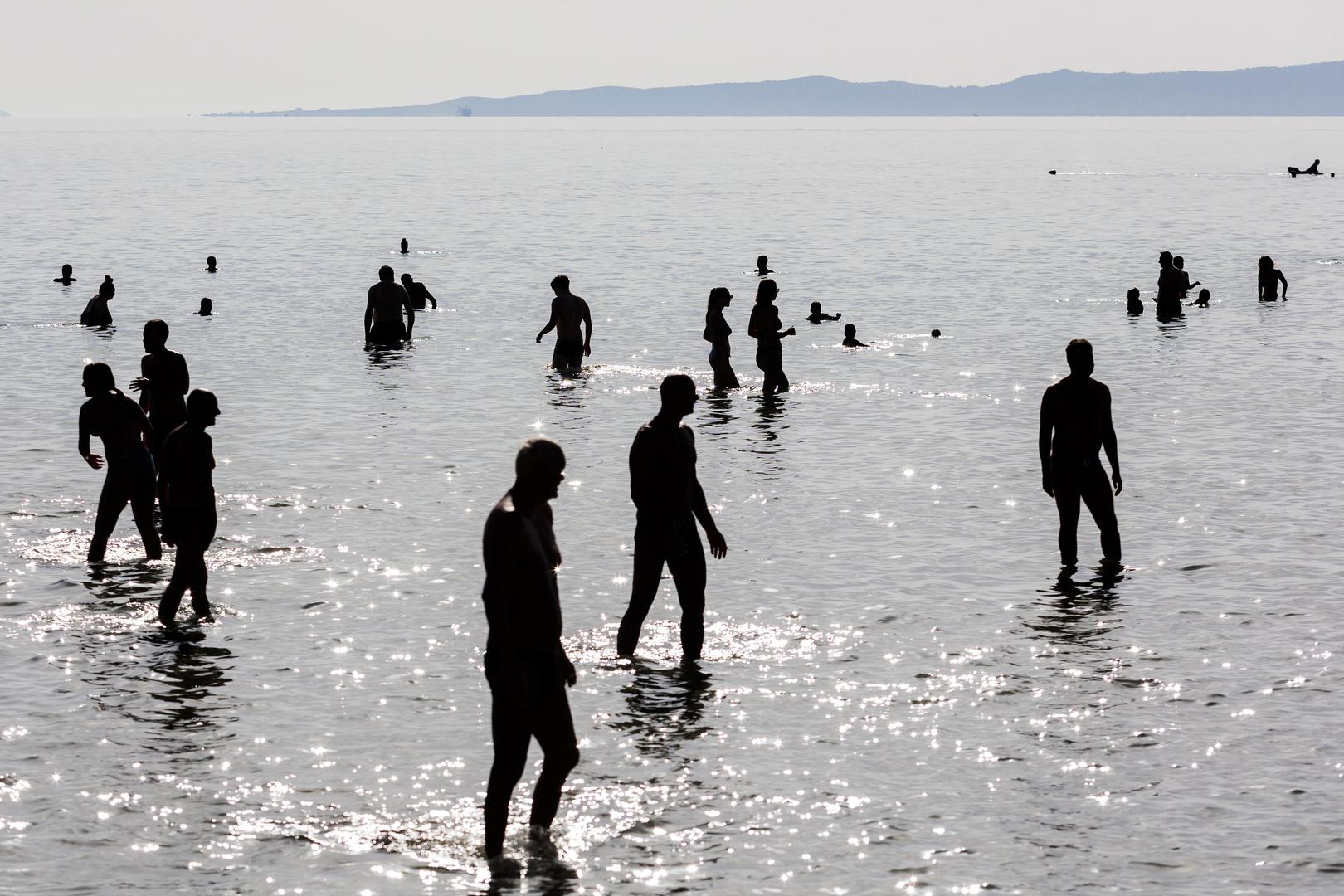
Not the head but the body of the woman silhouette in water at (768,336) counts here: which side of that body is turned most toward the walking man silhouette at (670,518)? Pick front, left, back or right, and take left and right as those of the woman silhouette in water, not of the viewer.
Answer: right

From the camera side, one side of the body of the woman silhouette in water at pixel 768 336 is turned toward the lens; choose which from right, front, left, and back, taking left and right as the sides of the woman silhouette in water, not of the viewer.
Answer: right

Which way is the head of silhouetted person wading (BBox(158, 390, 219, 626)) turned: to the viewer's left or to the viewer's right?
to the viewer's right

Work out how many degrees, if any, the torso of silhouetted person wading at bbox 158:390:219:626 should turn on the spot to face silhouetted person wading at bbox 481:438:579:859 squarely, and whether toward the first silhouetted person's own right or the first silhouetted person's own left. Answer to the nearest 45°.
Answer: approximately 90° to the first silhouetted person's own right

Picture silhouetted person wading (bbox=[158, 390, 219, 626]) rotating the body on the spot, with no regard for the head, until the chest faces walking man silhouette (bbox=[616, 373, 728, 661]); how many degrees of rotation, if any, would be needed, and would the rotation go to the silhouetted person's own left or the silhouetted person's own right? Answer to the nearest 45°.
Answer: approximately 45° to the silhouetted person's own right

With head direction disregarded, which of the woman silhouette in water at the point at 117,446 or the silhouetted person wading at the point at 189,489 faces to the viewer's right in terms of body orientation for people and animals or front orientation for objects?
the silhouetted person wading

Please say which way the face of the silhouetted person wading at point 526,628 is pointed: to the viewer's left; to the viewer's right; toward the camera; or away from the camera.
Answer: to the viewer's right

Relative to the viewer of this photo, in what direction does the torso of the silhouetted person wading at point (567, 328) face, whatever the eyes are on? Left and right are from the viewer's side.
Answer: facing away from the viewer and to the left of the viewer

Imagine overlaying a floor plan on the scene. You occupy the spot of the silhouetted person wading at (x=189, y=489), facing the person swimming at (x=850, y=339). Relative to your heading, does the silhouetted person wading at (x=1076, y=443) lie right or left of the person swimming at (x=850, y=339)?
right

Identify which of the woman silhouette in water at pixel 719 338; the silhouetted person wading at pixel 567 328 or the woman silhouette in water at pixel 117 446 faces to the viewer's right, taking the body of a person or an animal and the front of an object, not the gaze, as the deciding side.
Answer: the woman silhouette in water at pixel 719 338

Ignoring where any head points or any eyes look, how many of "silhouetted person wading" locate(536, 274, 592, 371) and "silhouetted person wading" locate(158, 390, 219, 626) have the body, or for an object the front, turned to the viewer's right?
1

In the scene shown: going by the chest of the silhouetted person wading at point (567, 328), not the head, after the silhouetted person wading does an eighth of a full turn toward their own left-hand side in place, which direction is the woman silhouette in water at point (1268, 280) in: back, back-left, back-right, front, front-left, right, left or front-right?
back-right

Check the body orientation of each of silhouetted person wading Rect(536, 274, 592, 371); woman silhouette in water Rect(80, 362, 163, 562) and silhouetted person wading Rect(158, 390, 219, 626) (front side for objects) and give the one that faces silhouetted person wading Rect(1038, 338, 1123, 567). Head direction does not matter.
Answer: silhouetted person wading Rect(158, 390, 219, 626)

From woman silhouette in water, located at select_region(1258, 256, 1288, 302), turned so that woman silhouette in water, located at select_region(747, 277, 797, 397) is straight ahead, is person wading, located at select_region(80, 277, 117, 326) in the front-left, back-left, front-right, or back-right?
front-right

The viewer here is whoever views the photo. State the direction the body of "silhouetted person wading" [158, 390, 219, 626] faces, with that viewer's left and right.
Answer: facing to the right of the viewer
